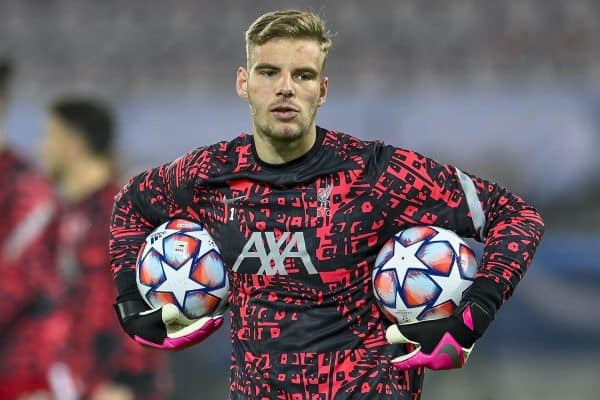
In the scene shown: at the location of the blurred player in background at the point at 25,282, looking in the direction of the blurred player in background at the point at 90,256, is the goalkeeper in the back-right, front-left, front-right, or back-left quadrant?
front-right

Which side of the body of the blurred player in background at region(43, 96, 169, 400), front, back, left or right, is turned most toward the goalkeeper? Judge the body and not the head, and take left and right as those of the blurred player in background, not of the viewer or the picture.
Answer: left

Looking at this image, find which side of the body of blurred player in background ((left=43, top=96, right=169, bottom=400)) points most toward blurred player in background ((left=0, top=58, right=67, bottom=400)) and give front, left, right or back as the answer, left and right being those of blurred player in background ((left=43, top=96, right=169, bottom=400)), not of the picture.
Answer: front

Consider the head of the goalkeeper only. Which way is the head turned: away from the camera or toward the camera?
toward the camera

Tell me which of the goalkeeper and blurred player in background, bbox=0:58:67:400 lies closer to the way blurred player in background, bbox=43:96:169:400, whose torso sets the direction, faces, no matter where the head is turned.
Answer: the blurred player in background

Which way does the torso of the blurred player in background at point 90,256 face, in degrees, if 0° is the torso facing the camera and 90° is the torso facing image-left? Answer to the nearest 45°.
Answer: approximately 90°
